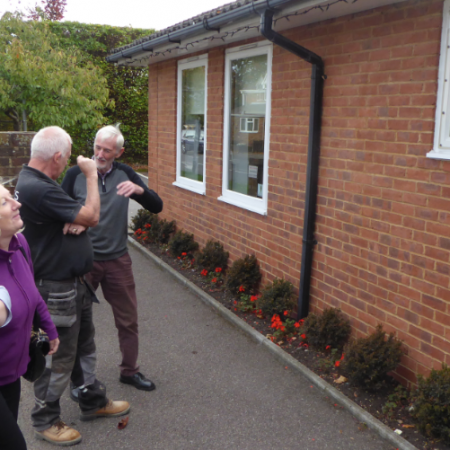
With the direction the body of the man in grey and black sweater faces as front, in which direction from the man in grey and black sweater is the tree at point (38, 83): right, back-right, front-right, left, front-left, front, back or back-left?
back

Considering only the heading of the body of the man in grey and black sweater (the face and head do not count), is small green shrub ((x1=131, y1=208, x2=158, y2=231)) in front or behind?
behind

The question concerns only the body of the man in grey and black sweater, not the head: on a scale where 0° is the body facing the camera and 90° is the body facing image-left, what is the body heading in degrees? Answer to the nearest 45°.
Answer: approximately 0°

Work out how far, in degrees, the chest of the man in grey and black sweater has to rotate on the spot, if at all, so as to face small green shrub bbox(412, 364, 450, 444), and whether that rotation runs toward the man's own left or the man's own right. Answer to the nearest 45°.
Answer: approximately 45° to the man's own left

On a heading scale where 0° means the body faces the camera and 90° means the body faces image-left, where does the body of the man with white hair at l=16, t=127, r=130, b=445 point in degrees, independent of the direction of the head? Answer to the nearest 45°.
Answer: approximately 270°

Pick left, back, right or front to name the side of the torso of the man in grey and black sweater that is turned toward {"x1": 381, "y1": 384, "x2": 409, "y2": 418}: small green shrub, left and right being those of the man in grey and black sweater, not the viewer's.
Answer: left

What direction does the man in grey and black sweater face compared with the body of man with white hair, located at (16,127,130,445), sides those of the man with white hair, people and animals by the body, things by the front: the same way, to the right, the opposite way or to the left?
to the right

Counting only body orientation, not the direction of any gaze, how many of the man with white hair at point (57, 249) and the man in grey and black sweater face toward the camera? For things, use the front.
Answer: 1

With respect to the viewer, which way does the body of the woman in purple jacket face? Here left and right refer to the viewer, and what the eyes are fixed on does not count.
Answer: facing the viewer and to the right of the viewer

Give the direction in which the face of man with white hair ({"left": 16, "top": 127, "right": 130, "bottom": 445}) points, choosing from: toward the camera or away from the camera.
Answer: away from the camera

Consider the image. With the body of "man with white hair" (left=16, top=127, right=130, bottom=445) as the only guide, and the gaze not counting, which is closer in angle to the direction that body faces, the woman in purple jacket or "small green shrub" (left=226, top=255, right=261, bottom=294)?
the small green shrub
